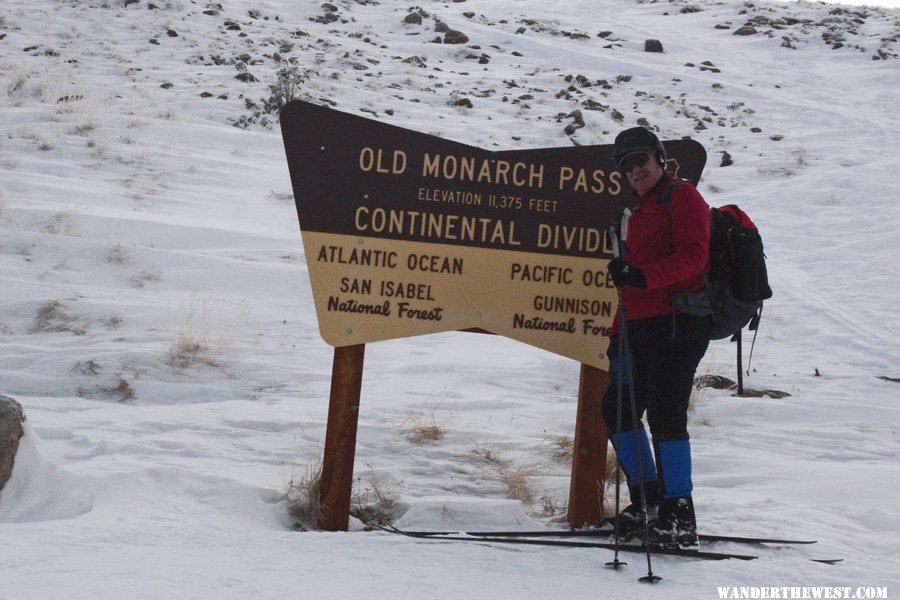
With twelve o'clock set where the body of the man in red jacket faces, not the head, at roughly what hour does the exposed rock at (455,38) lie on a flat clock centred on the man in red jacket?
The exposed rock is roughly at 4 o'clock from the man in red jacket.

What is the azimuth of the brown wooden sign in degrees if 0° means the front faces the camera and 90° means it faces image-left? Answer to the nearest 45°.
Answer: approximately 0°

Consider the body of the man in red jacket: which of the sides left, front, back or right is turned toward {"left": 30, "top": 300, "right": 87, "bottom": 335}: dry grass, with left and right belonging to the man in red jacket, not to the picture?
right

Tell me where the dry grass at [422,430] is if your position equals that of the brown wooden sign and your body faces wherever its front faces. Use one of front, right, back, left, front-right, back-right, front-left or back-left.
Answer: back

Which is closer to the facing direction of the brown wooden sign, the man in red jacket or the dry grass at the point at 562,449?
the man in red jacket

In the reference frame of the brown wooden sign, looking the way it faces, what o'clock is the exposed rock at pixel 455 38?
The exposed rock is roughly at 6 o'clock from the brown wooden sign.

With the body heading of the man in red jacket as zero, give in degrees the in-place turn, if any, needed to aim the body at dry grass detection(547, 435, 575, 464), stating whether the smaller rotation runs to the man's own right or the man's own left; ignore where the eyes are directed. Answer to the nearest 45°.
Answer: approximately 135° to the man's own right

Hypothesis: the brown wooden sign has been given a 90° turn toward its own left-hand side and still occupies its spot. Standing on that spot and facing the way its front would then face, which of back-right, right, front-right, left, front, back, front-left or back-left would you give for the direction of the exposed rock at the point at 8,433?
back

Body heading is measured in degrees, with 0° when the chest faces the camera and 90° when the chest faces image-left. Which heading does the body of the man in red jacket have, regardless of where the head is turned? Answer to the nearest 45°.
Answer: approximately 45°

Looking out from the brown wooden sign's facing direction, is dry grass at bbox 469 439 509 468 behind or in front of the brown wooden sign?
behind

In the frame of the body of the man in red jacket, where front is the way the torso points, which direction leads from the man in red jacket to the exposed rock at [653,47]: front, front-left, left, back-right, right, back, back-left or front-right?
back-right

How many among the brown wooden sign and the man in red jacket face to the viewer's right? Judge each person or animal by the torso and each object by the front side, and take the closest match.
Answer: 0
